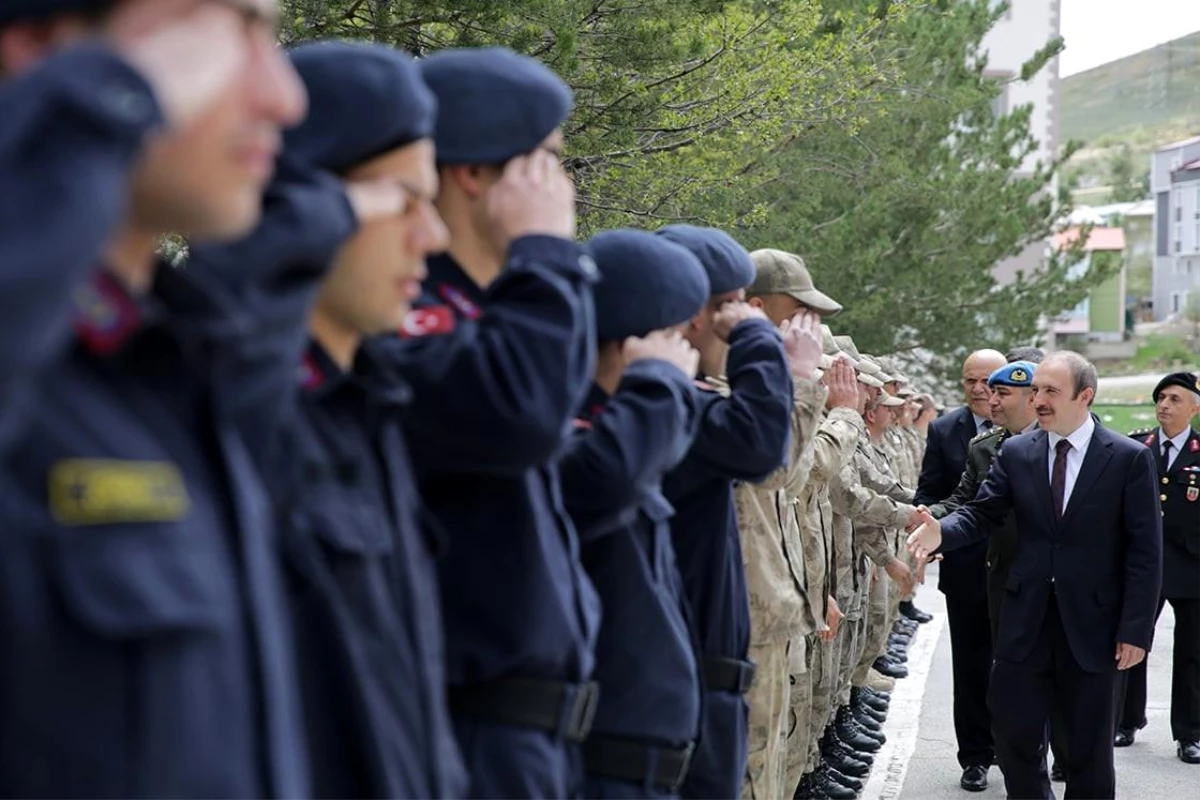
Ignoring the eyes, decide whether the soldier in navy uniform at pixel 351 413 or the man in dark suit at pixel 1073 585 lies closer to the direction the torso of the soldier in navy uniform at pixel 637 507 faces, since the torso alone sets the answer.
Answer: the man in dark suit

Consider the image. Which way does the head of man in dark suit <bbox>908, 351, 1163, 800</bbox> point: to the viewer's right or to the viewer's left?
to the viewer's left

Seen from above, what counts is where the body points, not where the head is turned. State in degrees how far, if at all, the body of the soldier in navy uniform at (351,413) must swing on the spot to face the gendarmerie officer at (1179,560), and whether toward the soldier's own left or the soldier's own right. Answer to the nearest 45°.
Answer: approximately 90° to the soldier's own left

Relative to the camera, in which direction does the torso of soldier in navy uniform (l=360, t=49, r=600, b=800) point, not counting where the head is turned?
to the viewer's right

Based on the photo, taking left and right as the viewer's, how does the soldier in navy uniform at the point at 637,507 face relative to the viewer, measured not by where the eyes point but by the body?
facing to the right of the viewer

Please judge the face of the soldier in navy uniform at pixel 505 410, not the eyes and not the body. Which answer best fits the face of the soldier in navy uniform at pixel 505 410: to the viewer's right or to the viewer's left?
to the viewer's right

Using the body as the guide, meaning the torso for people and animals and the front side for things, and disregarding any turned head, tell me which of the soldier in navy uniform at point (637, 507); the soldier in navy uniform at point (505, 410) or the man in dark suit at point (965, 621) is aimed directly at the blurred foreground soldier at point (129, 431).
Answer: the man in dark suit

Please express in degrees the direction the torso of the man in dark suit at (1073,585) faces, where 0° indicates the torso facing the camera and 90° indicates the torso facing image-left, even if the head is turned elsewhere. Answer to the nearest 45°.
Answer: approximately 45°

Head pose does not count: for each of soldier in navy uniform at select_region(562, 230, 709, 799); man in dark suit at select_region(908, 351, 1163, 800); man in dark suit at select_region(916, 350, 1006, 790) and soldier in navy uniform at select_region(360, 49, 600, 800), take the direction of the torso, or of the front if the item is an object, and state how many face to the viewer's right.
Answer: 2
